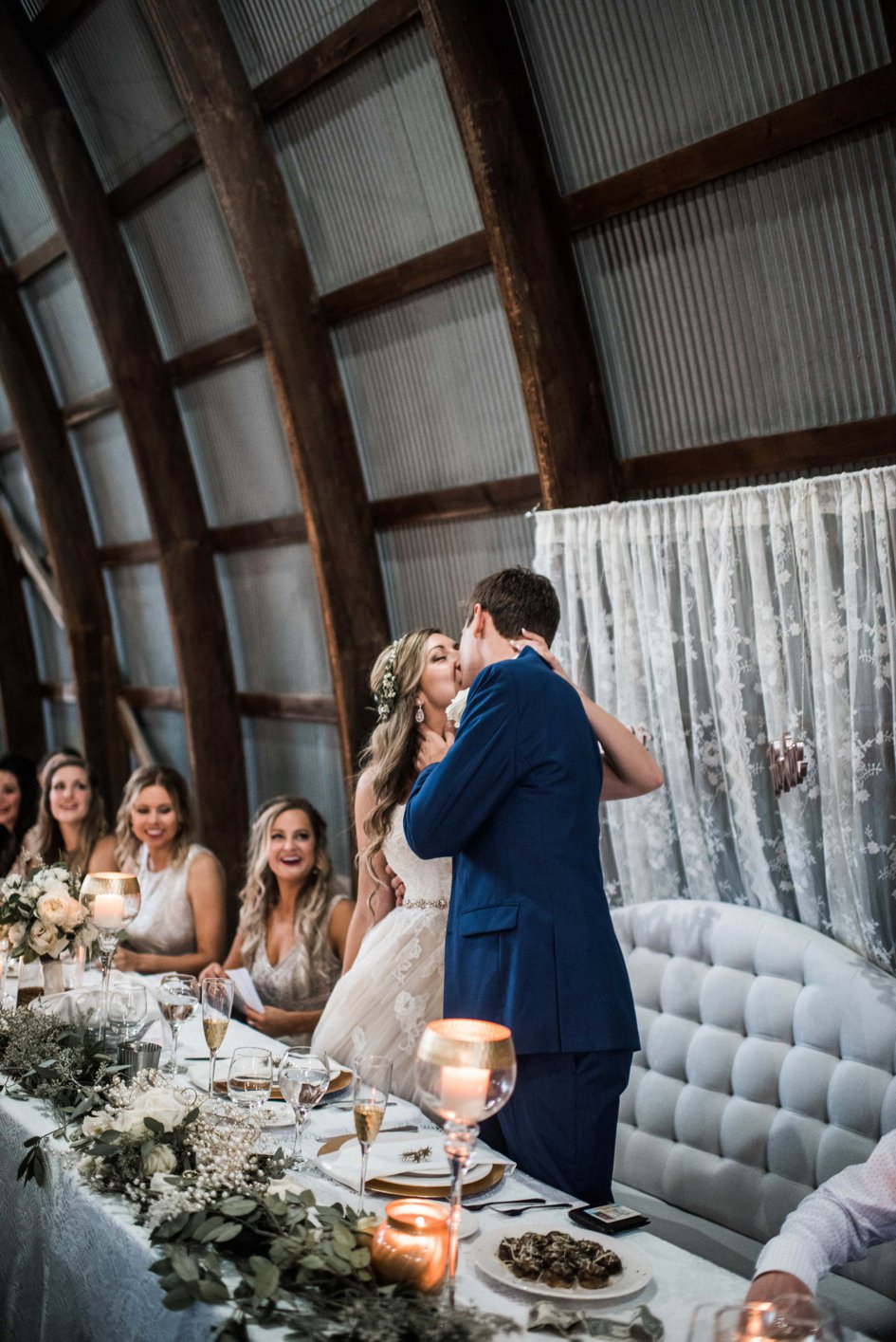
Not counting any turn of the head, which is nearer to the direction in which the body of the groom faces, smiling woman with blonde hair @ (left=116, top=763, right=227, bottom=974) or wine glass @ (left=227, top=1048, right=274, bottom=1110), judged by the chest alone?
the smiling woman with blonde hair

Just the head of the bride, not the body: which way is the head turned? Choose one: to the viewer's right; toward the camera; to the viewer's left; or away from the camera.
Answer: to the viewer's right

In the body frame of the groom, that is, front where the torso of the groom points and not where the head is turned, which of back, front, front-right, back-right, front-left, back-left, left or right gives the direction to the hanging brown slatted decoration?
right

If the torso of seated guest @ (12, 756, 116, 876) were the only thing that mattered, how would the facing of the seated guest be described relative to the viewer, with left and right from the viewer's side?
facing the viewer

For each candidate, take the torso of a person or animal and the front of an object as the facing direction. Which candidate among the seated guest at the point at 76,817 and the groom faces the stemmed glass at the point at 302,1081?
the seated guest

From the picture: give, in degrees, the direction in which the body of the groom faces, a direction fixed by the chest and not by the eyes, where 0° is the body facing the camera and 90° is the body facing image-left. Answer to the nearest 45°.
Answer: approximately 135°

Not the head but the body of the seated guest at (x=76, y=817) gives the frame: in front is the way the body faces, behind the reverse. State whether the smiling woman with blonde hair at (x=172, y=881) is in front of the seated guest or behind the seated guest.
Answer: in front

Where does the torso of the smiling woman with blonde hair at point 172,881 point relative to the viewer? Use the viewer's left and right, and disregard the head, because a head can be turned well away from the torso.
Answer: facing the viewer and to the left of the viewer

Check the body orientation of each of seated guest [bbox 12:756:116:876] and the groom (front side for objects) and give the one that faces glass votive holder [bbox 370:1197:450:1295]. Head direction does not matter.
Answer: the seated guest

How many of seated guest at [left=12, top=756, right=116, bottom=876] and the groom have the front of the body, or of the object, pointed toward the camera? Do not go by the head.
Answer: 1

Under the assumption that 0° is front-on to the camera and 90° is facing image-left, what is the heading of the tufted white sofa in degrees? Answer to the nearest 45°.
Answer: approximately 45°

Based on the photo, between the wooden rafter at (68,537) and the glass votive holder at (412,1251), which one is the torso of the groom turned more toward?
the wooden rafter

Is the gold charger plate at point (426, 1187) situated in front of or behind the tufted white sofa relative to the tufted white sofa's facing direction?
in front
